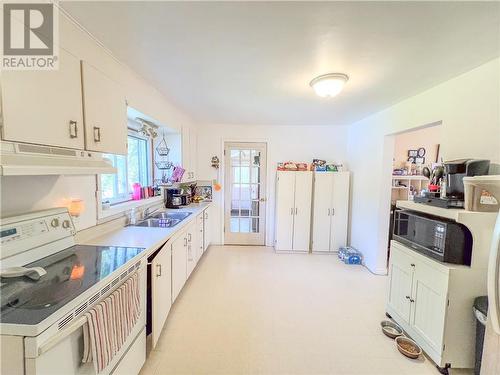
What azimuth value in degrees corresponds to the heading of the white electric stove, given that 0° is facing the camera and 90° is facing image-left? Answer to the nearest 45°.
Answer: approximately 315°

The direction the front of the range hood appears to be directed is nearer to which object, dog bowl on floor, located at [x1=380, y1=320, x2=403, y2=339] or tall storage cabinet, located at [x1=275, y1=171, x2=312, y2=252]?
the dog bowl on floor

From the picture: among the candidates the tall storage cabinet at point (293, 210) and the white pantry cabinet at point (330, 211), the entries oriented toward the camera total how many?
2

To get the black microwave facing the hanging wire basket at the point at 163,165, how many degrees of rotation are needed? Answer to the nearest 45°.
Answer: approximately 45° to its right

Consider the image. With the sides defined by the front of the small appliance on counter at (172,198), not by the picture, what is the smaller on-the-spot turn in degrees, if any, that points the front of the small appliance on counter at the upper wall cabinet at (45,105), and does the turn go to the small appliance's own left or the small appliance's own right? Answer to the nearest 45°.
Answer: approximately 45° to the small appliance's own right

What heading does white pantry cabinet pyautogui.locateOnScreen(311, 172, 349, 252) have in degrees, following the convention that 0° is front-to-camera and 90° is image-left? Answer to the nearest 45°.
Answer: approximately 0°

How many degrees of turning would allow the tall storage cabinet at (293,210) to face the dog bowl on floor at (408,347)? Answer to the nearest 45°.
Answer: approximately 45° to its left

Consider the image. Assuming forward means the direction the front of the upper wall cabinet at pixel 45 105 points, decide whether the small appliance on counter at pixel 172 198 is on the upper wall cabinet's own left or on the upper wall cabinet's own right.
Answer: on the upper wall cabinet's own left

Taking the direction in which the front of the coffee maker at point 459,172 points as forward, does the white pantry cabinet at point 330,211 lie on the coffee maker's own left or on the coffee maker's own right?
on the coffee maker's own right

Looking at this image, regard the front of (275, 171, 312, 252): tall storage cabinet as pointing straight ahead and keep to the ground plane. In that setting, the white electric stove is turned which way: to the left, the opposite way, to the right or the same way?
to the left

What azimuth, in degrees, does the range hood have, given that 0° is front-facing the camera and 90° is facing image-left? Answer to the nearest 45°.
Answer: approximately 315°

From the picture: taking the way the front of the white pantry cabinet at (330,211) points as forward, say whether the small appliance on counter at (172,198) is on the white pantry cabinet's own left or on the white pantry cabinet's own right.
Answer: on the white pantry cabinet's own right
